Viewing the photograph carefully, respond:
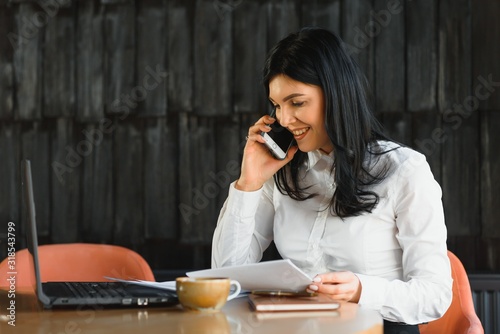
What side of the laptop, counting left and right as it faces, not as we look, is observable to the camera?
right

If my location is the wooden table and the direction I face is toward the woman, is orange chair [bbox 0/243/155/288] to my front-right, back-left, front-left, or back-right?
front-left

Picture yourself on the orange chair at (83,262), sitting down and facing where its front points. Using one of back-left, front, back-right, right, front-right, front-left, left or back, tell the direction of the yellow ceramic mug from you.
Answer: front

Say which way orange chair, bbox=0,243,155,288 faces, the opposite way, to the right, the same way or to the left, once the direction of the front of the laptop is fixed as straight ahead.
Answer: to the right

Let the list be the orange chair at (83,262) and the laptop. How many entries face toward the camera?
1

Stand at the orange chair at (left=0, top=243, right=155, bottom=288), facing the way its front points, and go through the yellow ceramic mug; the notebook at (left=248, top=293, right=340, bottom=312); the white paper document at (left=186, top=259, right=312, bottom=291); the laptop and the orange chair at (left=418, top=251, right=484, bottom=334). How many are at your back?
0

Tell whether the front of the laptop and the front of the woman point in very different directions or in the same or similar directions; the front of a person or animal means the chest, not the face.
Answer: very different directions

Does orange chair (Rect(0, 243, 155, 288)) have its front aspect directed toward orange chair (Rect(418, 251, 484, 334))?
no

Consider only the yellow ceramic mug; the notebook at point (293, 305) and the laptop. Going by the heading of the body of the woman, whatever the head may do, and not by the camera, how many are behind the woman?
0

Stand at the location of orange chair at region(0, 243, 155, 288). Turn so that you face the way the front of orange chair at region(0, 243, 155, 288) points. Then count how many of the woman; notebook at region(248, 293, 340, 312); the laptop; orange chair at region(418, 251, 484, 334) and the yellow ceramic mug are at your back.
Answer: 0

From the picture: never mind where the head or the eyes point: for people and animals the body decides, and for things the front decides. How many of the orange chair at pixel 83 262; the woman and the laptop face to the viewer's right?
1

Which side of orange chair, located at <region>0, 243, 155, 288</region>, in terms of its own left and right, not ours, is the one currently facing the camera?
front

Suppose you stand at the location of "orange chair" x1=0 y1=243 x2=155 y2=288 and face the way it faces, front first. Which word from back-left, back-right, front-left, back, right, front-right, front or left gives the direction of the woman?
front-left

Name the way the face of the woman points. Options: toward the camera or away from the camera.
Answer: toward the camera

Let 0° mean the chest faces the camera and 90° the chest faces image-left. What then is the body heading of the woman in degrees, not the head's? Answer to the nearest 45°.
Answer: approximately 45°

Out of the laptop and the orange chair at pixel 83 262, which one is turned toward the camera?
the orange chair

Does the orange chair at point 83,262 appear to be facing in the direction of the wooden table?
yes

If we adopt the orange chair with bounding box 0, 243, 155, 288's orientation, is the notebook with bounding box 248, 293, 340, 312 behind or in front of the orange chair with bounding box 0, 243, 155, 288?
in front
